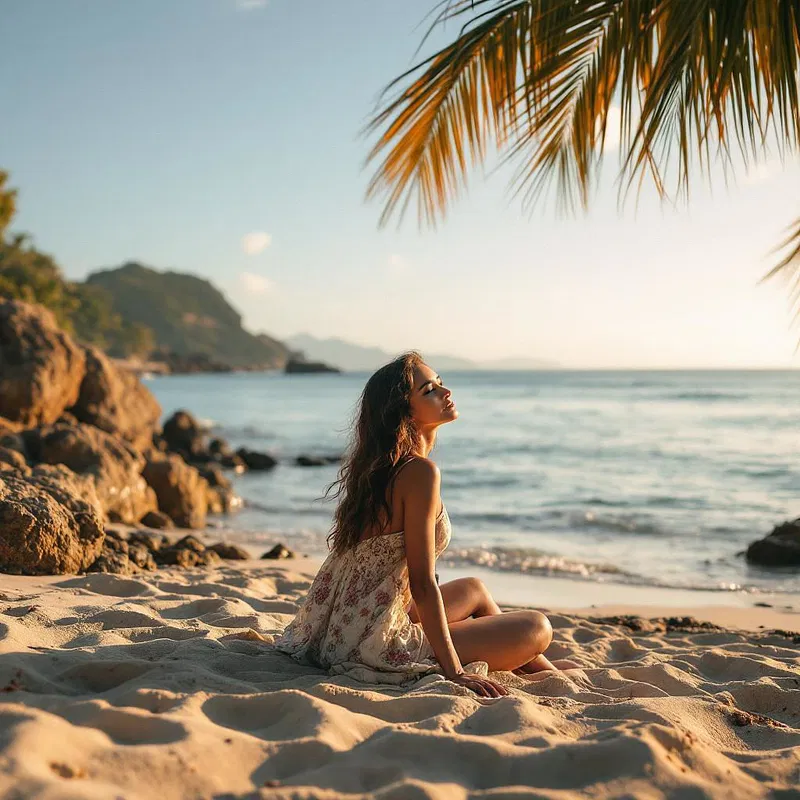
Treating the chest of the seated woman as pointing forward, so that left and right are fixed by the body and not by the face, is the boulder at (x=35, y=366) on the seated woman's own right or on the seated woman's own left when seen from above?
on the seated woman's own left

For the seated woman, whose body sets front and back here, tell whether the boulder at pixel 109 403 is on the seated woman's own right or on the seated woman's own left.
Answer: on the seated woman's own left

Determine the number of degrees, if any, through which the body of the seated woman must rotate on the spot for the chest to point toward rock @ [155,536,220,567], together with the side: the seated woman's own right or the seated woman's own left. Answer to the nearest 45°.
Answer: approximately 135° to the seated woman's own left

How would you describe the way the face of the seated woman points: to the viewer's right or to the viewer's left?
to the viewer's right

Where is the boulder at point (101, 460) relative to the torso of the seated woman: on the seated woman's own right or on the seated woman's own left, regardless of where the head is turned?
on the seated woman's own left

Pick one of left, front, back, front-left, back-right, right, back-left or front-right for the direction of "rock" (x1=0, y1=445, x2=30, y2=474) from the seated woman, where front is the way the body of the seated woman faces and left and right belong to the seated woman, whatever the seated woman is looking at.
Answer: back-left

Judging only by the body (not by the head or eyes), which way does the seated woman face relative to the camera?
to the viewer's right

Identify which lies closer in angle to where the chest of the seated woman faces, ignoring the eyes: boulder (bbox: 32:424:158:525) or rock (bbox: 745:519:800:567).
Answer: the rock
